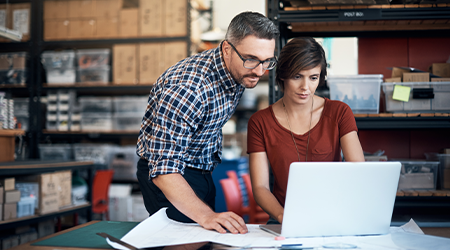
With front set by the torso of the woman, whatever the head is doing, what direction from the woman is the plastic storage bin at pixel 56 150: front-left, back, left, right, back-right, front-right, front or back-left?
back-right

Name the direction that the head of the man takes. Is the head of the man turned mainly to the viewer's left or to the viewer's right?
to the viewer's right

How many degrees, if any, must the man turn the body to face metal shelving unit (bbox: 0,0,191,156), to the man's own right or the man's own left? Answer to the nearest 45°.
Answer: approximately 180°

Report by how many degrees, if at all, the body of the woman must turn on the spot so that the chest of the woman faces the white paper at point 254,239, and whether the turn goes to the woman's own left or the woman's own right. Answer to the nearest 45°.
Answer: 0° — they already face it

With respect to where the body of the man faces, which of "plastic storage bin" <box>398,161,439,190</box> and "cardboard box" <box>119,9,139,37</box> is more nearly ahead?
the plastic storage bin

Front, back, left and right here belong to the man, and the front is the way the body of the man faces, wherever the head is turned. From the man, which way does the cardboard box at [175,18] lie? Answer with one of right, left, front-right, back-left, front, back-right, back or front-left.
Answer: back-left

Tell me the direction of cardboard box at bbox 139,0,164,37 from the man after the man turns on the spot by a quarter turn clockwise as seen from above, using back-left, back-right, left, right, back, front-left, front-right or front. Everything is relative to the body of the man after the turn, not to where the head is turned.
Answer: back-right

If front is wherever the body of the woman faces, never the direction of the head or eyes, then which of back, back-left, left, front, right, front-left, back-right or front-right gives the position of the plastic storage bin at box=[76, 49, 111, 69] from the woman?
back-right

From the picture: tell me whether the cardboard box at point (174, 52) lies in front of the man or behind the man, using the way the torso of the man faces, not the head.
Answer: behind

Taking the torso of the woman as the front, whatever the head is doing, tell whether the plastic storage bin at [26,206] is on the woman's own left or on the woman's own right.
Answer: on the woman's own right
